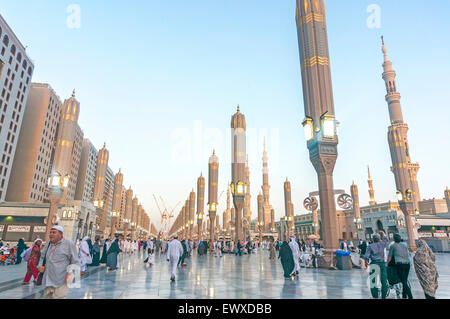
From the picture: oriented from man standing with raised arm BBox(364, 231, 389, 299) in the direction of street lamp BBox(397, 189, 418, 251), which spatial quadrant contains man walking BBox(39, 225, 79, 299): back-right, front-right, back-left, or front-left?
back-left

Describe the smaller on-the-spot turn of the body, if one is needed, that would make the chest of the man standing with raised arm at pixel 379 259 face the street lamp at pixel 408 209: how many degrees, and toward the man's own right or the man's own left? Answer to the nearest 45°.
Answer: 0° — they already face it

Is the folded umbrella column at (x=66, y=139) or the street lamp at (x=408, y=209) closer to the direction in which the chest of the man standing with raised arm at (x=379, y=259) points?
the street lamp

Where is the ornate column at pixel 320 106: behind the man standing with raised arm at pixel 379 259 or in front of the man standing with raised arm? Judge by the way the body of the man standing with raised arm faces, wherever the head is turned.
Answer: in front

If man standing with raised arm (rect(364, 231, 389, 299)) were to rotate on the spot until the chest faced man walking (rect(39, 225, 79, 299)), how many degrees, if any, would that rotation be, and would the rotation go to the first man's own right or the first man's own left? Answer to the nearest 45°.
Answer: approximately 135° to the first man's own left

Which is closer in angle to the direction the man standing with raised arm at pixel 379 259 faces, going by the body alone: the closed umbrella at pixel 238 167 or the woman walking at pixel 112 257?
the closed umbrella

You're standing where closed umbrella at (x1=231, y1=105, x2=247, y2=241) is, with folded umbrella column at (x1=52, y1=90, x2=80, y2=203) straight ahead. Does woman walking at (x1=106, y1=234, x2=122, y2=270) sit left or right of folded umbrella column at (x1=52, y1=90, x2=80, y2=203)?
left

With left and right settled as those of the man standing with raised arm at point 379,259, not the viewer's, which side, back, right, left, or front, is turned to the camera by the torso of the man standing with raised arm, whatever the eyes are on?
back

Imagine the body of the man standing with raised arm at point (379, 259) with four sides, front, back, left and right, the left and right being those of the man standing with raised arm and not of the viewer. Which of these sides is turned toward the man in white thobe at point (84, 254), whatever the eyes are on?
left
